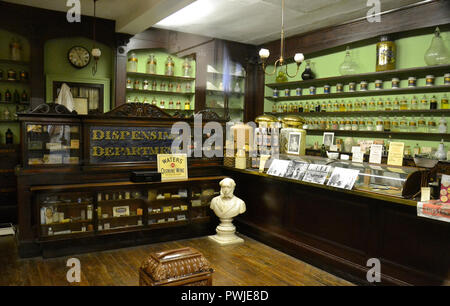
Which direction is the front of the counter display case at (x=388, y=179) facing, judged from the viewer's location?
facing the viewer and to the left of the viewer

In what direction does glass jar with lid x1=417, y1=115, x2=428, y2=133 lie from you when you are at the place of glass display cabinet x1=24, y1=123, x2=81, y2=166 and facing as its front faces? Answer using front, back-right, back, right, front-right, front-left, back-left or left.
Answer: left

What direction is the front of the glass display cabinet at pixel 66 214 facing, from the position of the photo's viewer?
facing the viewer

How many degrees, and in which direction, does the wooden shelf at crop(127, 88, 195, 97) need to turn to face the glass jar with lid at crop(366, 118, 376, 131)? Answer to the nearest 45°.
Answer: approximately 45° to its left

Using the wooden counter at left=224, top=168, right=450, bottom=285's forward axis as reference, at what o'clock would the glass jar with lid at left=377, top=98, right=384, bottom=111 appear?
The glass jar with lid is roughly at 5 o'clock from the wooden counter.

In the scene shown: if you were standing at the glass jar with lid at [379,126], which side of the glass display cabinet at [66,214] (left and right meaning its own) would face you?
left

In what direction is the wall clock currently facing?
toward the camera

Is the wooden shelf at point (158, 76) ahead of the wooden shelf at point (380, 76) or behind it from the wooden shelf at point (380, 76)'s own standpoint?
ahead

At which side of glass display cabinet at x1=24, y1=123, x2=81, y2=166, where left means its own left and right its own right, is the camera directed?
front

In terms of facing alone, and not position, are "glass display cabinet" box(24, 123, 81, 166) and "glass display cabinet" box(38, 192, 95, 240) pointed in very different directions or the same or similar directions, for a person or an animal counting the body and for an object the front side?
same or similar directions

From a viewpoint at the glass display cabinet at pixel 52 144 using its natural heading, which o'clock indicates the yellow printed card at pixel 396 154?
The yellow printed card is roughly at 10 o'clock from the glass display cabinet.

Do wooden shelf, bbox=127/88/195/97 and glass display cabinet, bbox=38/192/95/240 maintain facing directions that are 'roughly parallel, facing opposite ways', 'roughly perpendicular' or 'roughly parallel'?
roughly parallel
